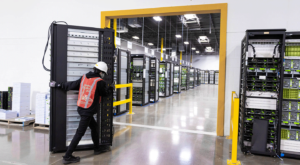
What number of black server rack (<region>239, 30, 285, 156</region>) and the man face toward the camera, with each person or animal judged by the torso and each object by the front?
1

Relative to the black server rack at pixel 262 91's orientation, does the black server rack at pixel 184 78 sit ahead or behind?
behind

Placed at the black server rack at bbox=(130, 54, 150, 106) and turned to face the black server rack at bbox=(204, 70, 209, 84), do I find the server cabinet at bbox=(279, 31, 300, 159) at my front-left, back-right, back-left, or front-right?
back-right

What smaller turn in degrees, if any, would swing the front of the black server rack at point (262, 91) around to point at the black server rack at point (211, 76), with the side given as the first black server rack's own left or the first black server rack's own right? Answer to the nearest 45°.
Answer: approximately 180°

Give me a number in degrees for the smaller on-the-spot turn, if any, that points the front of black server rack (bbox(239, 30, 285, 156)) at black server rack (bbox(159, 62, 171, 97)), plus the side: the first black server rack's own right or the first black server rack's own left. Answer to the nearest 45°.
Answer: approximately 135° to the first black server rack's own right

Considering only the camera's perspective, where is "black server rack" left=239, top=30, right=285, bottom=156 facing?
facing the viewer

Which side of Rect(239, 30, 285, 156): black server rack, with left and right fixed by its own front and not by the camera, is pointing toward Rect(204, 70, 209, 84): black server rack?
back

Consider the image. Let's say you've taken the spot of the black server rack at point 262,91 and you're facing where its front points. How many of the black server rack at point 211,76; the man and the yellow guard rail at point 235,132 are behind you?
1
